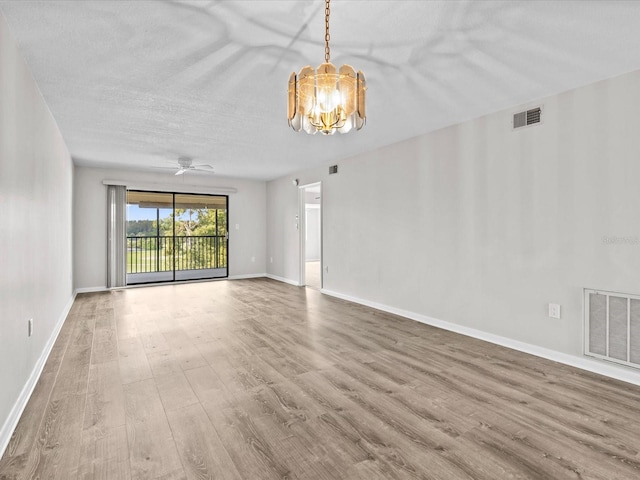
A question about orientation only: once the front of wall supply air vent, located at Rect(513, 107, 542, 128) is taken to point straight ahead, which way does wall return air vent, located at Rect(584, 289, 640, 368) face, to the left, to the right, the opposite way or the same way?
the same way

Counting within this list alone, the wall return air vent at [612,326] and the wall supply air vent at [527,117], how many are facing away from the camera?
0

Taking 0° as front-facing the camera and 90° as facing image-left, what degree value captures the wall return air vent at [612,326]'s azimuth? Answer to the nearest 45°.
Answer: approximately 45°

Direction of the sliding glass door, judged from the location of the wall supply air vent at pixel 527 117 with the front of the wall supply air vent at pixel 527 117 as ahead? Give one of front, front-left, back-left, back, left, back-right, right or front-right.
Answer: front-right

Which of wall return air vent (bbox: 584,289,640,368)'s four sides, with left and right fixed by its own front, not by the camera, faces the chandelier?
front

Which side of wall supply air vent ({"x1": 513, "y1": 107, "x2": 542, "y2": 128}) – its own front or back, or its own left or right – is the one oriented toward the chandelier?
front

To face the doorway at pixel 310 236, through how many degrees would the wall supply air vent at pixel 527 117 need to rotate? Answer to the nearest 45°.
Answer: approximately 90° to its right
